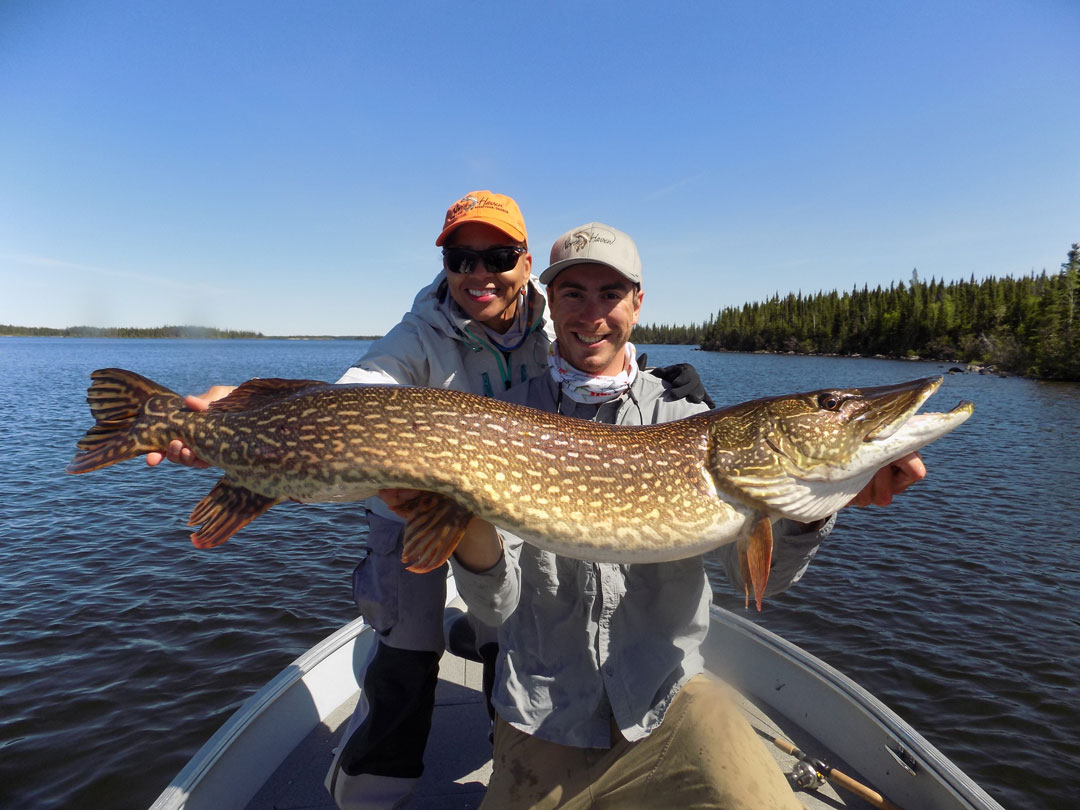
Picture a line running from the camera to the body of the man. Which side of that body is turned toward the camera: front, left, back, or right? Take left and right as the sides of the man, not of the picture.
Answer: front

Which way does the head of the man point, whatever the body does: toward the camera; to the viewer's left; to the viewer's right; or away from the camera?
toward the camera

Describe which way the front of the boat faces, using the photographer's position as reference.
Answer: facing away from the viewer

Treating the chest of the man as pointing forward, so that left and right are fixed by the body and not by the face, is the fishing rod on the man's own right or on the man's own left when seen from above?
on the man's own left
